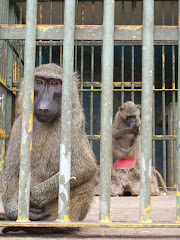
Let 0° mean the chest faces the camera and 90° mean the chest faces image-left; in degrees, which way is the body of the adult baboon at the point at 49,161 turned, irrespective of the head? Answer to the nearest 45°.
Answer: approximately 0°

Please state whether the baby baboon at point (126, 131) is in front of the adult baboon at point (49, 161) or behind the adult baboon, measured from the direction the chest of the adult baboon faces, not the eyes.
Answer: behind

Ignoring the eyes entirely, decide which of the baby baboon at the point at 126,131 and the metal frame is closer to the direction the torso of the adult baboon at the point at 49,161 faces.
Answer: the metal frame
